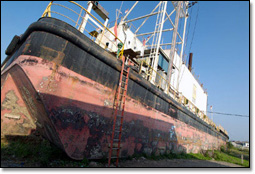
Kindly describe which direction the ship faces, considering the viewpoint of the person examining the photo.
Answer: facing the viewer and to the left of the viewer
